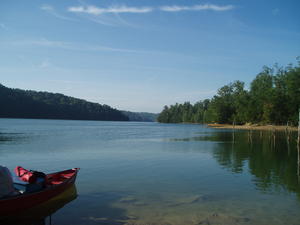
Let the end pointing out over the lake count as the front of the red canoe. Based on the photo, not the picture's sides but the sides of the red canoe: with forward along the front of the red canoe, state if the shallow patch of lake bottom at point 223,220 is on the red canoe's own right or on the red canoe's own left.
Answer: on the red canoe's own right

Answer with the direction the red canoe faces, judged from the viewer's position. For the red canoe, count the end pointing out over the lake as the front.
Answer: facing away from the viewer and to the right of the viewer
